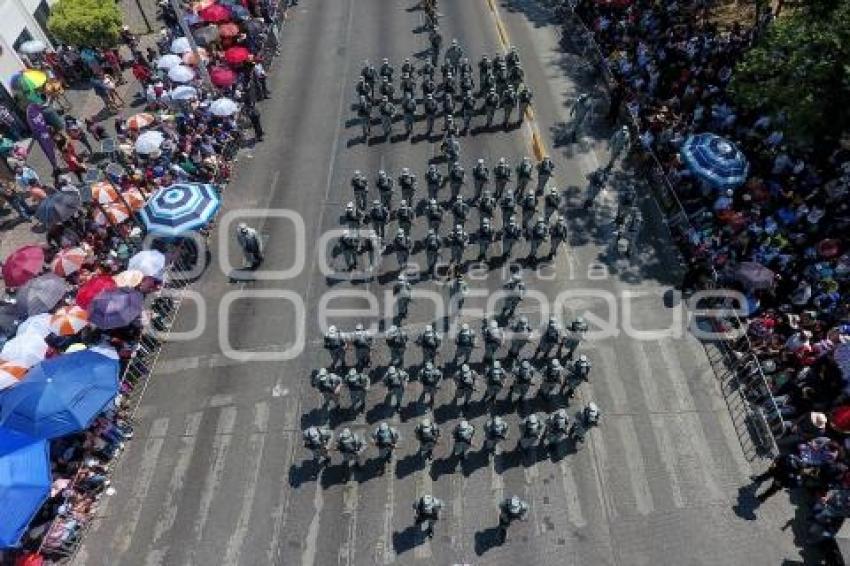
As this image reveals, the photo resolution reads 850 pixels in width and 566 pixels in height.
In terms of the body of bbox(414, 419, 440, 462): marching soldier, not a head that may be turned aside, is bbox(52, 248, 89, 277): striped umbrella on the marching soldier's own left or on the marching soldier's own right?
on the marching soldier's own right

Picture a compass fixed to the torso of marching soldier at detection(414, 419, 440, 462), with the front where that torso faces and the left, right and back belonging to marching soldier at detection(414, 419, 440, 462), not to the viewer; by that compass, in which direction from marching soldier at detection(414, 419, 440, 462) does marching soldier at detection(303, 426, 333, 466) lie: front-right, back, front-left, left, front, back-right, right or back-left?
right

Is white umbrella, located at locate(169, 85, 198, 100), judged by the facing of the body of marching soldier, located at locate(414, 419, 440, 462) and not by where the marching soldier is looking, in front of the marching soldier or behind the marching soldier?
behind

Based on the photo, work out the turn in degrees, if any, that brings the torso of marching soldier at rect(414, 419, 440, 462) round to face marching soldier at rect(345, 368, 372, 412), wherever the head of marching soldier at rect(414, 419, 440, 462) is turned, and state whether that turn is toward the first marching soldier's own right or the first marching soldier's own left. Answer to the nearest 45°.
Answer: approximately 135° to the first marching soldier's own right

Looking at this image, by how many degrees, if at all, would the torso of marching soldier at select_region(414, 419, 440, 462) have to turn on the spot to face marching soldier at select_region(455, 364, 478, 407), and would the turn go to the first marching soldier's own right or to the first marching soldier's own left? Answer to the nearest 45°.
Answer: approximately 135° to the first marching soldier's own left

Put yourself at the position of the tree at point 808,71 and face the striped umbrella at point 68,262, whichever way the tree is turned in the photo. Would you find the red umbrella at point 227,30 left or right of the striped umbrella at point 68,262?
right

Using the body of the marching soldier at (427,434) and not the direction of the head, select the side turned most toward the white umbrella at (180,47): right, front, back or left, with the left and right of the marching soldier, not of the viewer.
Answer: back

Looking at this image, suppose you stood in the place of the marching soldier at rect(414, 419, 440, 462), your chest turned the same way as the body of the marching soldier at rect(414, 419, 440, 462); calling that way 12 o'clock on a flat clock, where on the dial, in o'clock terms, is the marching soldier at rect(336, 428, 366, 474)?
the marching soldier at rect(336, 428, 366, 474) is roughly at 3 o'clock from the marching soldier at rect(414, 419, 440, 462).

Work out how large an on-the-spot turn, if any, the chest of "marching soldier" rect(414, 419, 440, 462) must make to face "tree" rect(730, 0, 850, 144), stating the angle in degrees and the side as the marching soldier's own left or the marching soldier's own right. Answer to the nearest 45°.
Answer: approximately 135° to the marching soldier's own left

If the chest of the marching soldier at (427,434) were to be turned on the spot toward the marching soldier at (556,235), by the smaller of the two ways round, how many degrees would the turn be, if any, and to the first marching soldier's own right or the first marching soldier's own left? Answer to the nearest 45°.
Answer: approximately 135° to the first marching soldier's own left

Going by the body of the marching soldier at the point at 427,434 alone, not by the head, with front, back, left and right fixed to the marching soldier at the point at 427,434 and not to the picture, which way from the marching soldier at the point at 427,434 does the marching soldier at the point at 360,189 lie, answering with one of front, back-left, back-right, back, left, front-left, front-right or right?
back

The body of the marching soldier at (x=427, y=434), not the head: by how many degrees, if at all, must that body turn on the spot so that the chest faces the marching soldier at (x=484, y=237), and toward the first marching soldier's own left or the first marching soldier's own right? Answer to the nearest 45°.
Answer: approximately 135° to the first marching soldier's own left

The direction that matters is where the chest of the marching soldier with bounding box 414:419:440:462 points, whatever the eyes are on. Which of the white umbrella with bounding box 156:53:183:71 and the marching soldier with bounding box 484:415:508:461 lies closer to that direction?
the marching soldier

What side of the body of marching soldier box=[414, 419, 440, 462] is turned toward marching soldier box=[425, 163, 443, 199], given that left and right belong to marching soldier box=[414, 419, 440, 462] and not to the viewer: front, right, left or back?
back

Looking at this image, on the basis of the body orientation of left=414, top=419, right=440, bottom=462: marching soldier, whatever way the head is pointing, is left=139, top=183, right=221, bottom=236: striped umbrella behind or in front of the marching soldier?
behind

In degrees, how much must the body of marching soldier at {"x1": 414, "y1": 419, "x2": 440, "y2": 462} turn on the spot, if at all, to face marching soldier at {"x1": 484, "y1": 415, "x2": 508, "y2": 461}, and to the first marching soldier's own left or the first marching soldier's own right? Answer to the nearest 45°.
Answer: approximately 90° to the first marching soldier's own left
